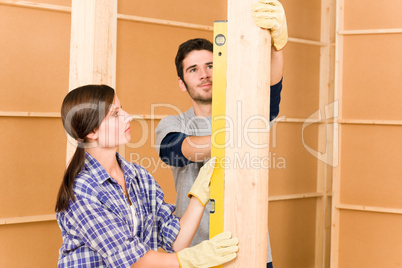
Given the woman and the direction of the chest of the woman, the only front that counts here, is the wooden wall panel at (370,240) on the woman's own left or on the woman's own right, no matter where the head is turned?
on the woman's own left

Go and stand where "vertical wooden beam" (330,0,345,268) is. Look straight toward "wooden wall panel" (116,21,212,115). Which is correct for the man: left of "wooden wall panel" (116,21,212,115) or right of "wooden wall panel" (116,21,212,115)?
left

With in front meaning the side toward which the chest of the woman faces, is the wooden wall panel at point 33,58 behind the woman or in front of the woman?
behind

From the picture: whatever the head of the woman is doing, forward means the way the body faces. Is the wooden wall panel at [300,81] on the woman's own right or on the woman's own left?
on the woman's own left

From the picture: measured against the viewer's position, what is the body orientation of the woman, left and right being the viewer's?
facing the viewer and to the right of the viewer

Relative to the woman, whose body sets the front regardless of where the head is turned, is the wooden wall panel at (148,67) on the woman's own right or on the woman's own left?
on the woman's own left

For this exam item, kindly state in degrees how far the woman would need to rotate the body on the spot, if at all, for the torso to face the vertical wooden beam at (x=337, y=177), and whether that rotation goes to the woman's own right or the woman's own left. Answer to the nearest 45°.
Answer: approximately 90° to the woman's own left

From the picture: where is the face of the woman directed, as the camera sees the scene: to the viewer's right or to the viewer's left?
to the viewer's right
